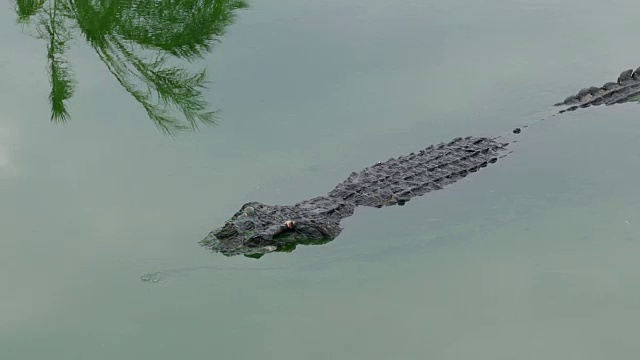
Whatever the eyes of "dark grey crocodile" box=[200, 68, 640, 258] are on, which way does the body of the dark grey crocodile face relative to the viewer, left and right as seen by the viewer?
facing the viewer and to the left of the viewer
